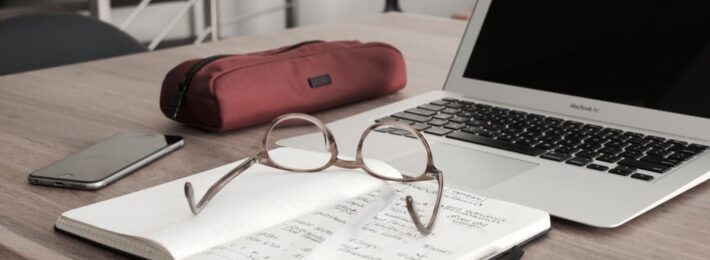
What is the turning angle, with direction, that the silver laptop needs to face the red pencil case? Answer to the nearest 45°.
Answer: approximately 45° to its right

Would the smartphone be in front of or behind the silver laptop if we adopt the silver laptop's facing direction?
in front

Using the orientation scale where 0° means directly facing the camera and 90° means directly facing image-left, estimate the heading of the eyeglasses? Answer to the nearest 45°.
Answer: approximately 180°

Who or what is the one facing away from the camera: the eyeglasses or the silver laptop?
the eyeglasses

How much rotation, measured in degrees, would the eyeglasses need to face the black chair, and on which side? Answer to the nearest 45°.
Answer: approximately 45° to its left

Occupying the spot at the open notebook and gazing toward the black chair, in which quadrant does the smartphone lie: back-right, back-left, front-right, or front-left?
front-left

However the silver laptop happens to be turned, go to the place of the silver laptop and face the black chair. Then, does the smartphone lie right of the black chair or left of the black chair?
left

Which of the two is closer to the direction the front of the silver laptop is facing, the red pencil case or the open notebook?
the open notebook

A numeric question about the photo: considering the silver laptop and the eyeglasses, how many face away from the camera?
1

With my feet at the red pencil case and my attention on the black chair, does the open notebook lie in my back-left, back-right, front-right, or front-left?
back-left

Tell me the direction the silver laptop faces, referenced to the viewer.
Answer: facing the viewer and to the left of the viewer
